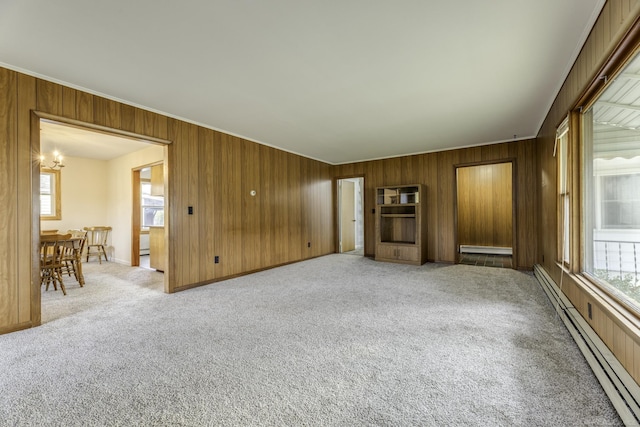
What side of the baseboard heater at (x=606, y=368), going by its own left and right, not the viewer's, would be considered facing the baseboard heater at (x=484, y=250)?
right

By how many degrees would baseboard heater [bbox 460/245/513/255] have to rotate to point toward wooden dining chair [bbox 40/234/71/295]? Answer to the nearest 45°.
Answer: approximately 45° to its right

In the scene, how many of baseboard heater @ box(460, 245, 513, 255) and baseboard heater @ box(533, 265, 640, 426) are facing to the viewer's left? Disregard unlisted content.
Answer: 1

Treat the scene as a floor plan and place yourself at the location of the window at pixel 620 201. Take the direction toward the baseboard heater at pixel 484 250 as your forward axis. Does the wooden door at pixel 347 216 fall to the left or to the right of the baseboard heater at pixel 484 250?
left

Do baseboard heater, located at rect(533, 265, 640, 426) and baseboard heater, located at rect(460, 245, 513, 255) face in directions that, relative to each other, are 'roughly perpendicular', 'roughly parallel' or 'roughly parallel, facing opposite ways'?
roughly perpendicular

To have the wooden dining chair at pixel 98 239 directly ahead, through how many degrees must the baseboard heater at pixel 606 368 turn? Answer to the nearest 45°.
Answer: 0° — it already faces it

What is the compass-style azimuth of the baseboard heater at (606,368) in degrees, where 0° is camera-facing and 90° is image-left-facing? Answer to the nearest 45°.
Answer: approximately 90°

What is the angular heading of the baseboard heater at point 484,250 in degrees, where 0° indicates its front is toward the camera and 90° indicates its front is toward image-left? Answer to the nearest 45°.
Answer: approximately 0°
